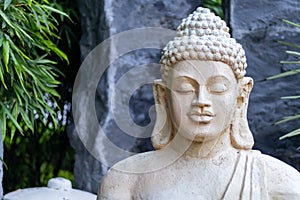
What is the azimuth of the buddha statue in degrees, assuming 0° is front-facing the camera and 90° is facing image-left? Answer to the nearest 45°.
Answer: approximately 0°

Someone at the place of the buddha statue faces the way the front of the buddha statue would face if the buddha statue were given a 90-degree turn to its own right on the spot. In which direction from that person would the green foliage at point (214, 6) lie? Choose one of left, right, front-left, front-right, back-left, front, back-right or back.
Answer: right
